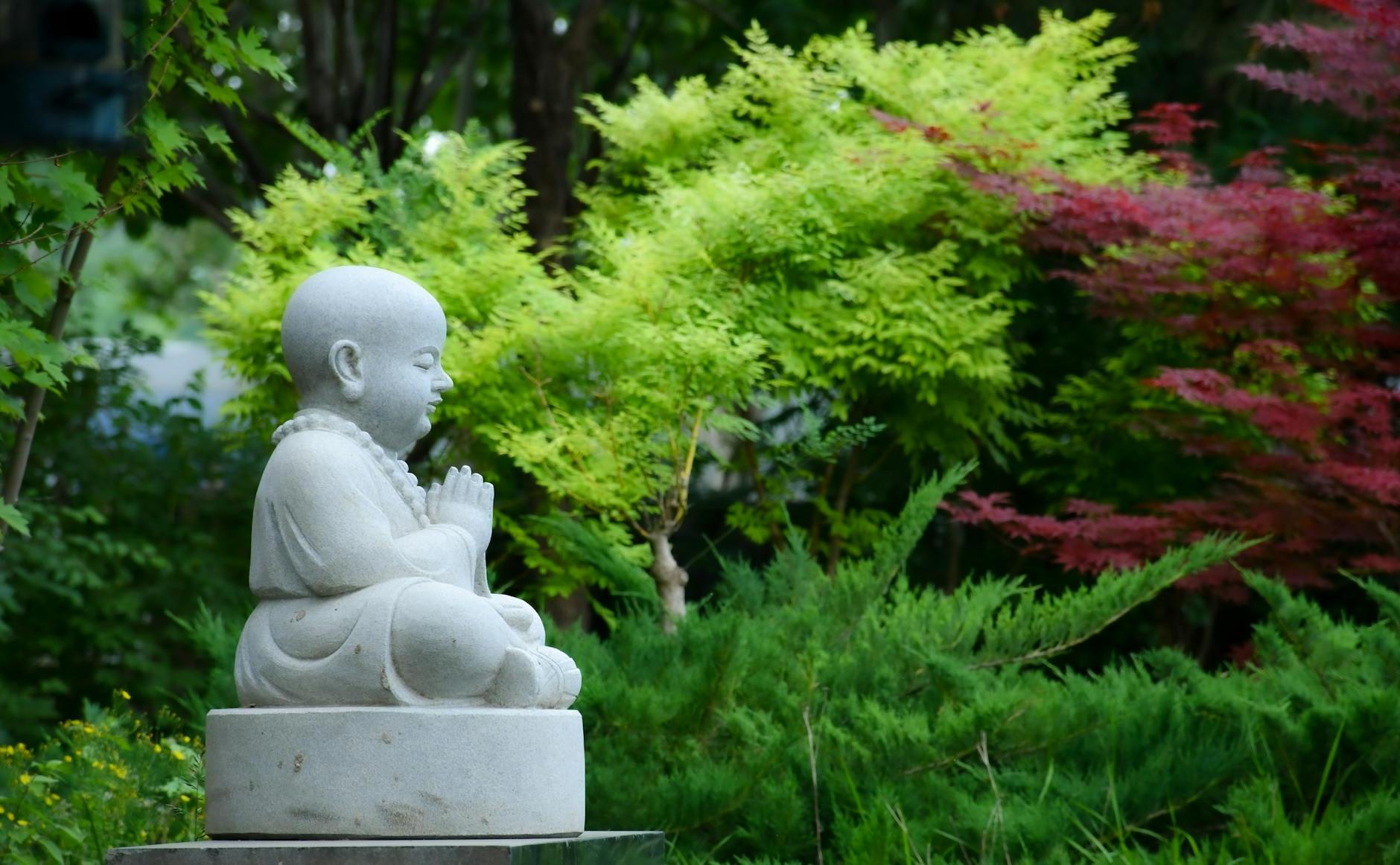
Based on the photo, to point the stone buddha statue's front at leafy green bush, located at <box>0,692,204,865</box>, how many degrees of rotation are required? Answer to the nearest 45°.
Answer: approximately 135° to its left

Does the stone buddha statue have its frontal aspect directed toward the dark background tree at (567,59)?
no

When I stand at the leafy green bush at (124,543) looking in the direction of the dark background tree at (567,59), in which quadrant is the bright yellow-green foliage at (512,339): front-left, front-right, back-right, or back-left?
front-right

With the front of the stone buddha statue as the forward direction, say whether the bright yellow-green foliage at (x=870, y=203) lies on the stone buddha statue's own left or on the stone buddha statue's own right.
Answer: on the stone buddha statue's own left

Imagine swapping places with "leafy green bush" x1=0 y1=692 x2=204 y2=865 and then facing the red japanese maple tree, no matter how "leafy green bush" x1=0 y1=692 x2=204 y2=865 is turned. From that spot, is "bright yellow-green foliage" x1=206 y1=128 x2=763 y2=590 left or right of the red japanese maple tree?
left

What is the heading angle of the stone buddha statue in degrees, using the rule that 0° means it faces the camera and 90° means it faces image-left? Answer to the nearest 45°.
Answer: approximately 270°

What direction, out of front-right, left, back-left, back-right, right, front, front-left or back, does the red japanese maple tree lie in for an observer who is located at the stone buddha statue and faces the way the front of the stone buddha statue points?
front-left

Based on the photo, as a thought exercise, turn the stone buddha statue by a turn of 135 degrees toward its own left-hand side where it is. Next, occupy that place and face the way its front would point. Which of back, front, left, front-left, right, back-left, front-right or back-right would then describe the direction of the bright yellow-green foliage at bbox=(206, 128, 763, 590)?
front-right

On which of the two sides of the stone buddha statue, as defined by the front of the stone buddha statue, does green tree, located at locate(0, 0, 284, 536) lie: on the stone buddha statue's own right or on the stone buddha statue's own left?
on the stone buddha statue's own left

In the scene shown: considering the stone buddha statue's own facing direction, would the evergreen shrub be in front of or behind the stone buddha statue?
in front

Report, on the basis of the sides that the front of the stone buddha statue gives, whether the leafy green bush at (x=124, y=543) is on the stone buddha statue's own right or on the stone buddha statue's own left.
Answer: on the stone buddha statue's own left
